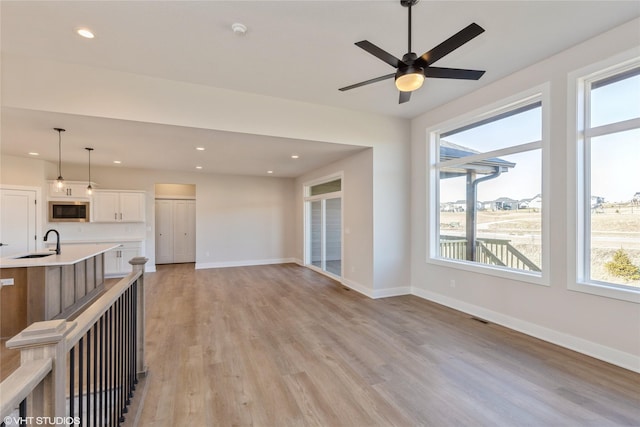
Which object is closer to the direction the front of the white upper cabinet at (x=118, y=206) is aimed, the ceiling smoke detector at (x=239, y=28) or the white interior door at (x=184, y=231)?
the ceiling smoke detector

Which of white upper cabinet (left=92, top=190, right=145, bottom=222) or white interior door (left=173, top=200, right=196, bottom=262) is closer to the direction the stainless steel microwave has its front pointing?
the white upper cabinet

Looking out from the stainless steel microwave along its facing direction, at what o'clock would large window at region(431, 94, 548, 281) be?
The large window is roughly at 11 o'clock from the stainless steel microwave.

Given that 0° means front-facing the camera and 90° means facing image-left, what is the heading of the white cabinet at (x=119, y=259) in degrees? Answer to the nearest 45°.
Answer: approximately 0°

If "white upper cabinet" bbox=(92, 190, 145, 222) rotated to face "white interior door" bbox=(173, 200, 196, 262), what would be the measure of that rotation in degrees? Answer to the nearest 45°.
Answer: approximately 135° to its left

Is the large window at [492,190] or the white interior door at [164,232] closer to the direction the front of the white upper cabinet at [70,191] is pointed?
the large window

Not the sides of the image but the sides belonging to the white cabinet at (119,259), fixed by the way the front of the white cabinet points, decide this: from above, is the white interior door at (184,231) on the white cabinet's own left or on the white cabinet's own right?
on the white cabinet's own left

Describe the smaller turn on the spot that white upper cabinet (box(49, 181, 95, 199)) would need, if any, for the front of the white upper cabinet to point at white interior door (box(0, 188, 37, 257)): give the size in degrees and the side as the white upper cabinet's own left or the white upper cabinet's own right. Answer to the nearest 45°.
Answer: approximately 90° to the white upper cabinet's own right
